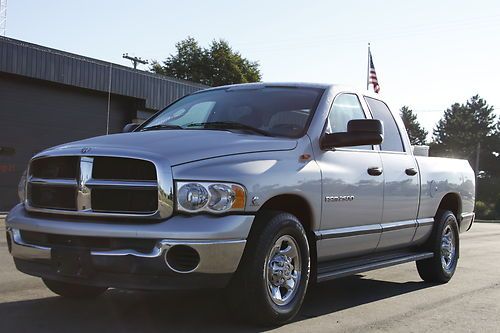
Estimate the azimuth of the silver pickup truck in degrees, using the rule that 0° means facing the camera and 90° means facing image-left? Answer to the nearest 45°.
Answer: approximately 45°

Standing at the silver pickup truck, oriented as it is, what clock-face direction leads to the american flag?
The american flag is roughly at 5 o'clock from the silver pickup truck.
